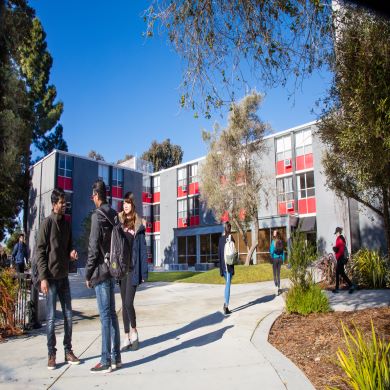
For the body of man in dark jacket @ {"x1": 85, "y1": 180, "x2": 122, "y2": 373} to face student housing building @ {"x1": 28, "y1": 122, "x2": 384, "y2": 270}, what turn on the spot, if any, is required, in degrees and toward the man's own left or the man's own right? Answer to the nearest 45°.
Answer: approximately 90° to the man's own right

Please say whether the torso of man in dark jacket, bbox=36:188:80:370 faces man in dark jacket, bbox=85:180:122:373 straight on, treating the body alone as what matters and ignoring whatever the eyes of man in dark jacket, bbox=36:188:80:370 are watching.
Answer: yes

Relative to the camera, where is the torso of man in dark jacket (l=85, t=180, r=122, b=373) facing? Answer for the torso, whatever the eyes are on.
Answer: to the viewer's left

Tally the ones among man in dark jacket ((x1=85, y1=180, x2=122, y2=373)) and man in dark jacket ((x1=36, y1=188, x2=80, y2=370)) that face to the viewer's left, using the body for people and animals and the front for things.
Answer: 1

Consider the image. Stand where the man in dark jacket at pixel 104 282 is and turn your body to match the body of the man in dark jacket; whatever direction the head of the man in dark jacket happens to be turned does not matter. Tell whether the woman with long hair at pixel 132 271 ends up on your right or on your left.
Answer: on your right

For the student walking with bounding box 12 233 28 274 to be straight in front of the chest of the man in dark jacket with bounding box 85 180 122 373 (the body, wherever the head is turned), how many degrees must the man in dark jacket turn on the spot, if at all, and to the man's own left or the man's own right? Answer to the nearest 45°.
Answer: approximately 90° to the man's own right

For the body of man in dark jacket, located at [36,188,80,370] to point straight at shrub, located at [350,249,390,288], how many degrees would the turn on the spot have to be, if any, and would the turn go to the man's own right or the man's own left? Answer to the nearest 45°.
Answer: approximately 90° to the man's own left

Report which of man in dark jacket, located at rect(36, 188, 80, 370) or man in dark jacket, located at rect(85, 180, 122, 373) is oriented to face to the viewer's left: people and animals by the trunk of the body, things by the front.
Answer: man in dark jacket, located at rect(85, 180, 122, 373)

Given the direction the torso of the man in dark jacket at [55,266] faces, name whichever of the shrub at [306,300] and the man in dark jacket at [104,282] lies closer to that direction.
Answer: the man in dark jacket
